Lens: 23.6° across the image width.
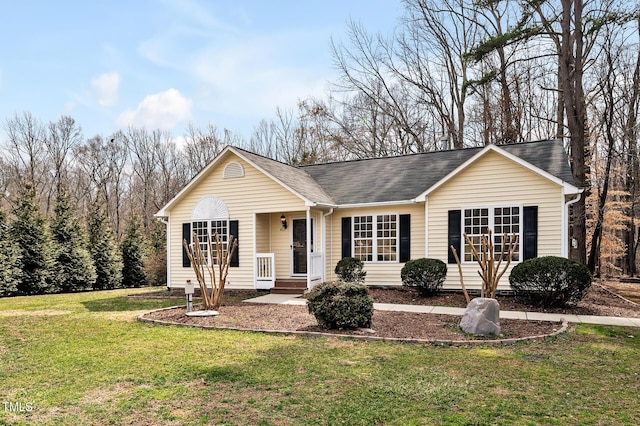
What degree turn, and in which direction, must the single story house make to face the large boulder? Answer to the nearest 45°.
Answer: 0° — it already faces it

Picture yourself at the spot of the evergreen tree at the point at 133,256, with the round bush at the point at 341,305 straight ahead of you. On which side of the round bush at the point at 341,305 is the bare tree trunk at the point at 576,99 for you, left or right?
left

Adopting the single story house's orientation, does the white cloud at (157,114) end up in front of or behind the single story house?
behind

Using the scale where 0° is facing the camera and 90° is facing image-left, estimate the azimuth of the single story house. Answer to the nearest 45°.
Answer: approximately 0°

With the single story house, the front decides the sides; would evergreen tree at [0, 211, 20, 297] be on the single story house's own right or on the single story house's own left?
on the single story house's own right
